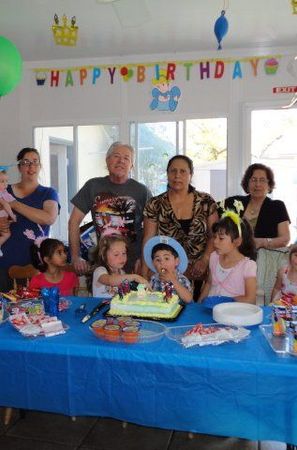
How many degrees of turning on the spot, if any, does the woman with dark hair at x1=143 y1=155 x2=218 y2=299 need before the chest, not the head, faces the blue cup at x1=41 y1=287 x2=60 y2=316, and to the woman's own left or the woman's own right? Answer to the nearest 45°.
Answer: approximately 45° to the woman's own right

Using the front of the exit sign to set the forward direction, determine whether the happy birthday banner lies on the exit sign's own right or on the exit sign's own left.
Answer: on the exit sign's own right

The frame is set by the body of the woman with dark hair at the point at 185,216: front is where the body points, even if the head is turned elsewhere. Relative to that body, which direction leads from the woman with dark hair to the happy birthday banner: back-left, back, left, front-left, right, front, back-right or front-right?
back

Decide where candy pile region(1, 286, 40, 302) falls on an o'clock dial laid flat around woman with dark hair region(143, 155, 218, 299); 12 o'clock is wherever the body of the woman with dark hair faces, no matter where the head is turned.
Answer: The candy pile is roughly at 2 o'clock from the woman with dark hair.

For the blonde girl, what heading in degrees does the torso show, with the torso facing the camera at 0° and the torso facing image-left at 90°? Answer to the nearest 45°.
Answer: approximately 315°

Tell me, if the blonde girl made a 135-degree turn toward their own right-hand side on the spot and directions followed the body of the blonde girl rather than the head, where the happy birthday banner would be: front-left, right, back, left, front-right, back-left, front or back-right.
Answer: right

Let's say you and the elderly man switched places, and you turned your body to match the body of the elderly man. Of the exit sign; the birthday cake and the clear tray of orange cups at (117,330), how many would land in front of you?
2

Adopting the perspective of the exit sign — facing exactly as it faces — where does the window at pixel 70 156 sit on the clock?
The window is roughly at 3 o'clock from the exit sign.
